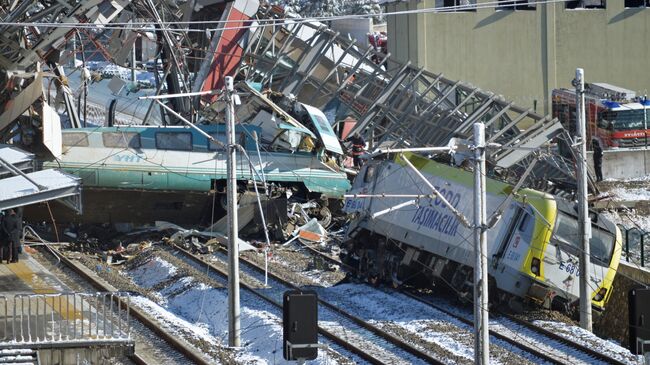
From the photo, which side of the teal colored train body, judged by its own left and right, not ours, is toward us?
right

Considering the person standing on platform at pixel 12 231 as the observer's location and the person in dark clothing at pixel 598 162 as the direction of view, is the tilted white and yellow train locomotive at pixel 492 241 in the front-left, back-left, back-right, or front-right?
front-right

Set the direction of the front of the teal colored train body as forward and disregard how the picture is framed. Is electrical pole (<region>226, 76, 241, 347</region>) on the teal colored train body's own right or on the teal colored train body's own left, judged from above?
on the teal colored train body's own right

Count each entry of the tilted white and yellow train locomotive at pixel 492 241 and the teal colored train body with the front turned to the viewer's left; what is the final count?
0

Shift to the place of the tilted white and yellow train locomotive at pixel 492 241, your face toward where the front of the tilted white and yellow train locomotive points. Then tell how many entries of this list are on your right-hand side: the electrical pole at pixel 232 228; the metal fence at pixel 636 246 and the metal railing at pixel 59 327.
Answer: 2

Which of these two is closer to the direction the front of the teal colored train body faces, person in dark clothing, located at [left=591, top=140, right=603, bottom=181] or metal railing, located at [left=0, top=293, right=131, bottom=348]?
the person in dark clothing

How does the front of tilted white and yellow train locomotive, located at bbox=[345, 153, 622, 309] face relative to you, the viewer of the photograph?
facing the viewer and to the right of the viewer

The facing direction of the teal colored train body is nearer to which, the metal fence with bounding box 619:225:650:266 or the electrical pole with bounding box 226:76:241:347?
the metal fence

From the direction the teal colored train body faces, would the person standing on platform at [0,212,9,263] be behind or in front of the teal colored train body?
behind

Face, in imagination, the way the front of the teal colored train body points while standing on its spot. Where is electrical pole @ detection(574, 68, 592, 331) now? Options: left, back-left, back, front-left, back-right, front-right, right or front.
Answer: front-right
